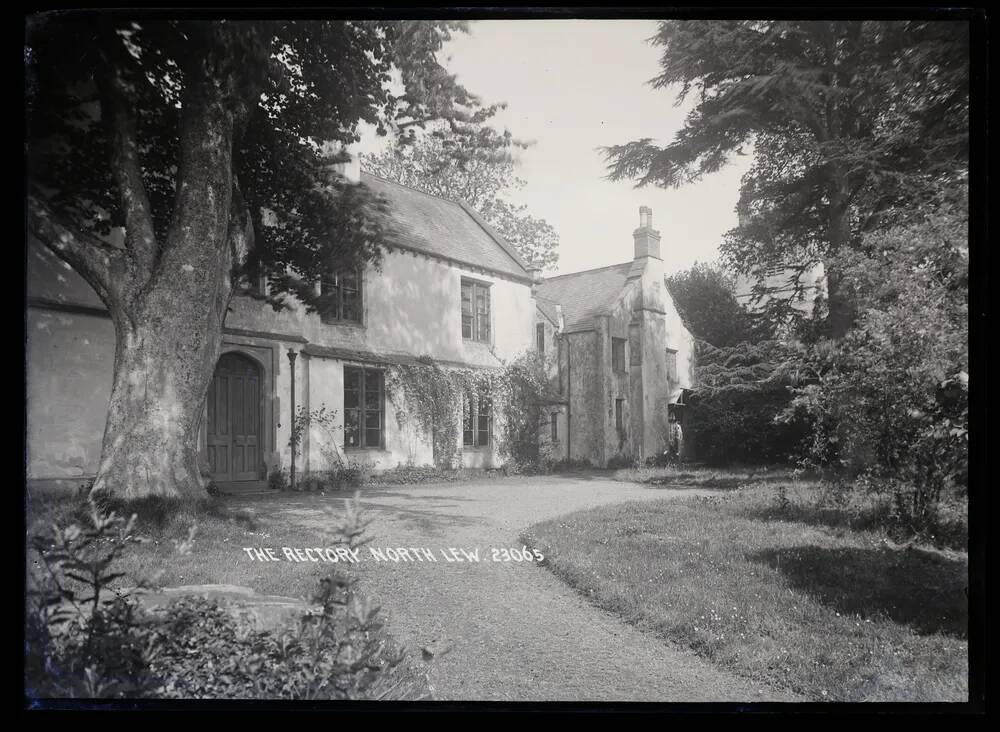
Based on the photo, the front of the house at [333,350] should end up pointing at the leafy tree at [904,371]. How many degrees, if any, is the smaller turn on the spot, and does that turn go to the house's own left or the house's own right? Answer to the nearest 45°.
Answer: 0° — it already faces it

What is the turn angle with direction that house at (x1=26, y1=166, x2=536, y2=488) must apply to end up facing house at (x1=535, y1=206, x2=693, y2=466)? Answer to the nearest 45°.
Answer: approximately 45° to its left

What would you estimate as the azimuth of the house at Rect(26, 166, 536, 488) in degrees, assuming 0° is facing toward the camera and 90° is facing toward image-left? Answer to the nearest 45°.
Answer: approximately 315°

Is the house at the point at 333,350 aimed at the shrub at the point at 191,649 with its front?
no

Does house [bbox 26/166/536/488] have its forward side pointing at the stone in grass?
no

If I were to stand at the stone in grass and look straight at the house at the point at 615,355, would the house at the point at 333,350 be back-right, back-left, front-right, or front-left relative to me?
front-left

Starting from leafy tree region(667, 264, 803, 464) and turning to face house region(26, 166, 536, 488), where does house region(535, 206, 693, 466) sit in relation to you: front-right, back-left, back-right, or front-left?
front-right
